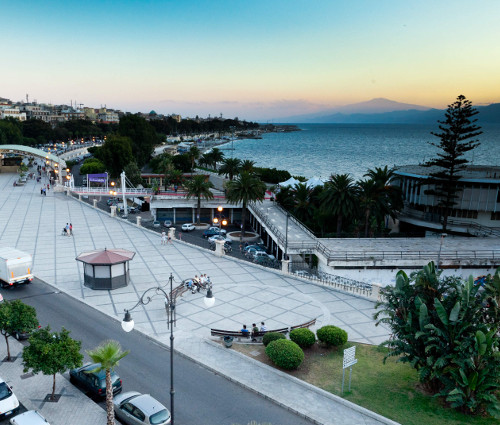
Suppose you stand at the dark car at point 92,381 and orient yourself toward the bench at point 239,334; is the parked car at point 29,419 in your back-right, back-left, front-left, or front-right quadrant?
back-right

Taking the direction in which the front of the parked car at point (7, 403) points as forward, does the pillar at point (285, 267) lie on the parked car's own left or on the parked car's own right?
on the parked car's own left
